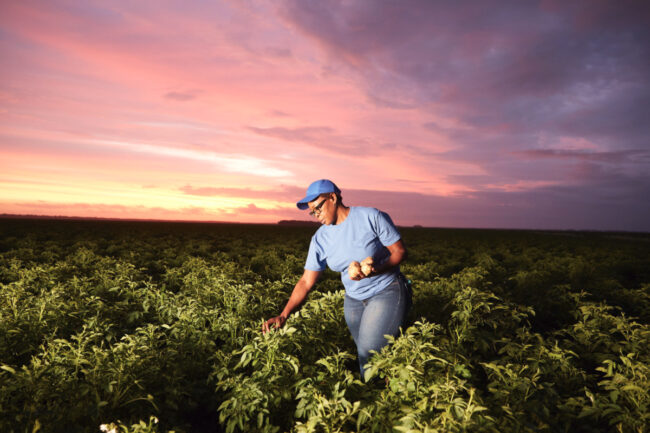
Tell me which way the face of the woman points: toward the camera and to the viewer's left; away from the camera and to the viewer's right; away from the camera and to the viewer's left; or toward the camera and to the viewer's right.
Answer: toward the camera and to the viewer's left

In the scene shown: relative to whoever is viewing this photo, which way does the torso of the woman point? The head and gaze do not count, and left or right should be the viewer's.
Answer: facing the viewer and to the left of the viewer
